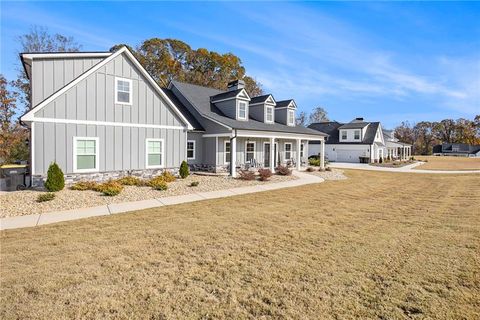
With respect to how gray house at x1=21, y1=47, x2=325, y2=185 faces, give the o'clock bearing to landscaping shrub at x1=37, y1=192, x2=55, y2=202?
The landscaping shrub is roughly at 2 o'clock from the gray house.

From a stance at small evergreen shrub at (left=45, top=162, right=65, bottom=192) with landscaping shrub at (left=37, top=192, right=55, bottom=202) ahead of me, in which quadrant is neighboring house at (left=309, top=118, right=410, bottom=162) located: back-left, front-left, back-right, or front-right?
back-left

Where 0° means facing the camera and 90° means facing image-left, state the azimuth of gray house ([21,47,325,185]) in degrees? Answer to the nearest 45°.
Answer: approximately 315°

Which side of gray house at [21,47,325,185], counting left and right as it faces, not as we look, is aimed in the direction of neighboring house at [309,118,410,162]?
left
